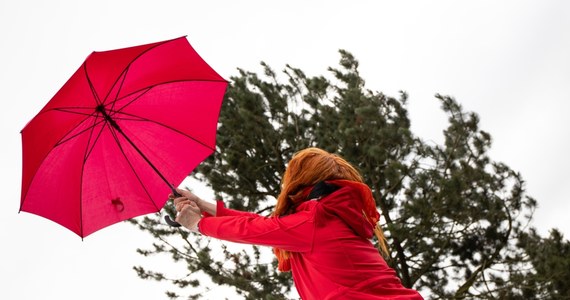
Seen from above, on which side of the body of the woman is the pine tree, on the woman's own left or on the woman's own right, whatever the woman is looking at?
on the woman's own right

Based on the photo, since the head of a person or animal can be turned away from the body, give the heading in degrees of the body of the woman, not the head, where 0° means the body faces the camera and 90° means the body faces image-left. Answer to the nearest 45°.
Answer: approximately 90°
